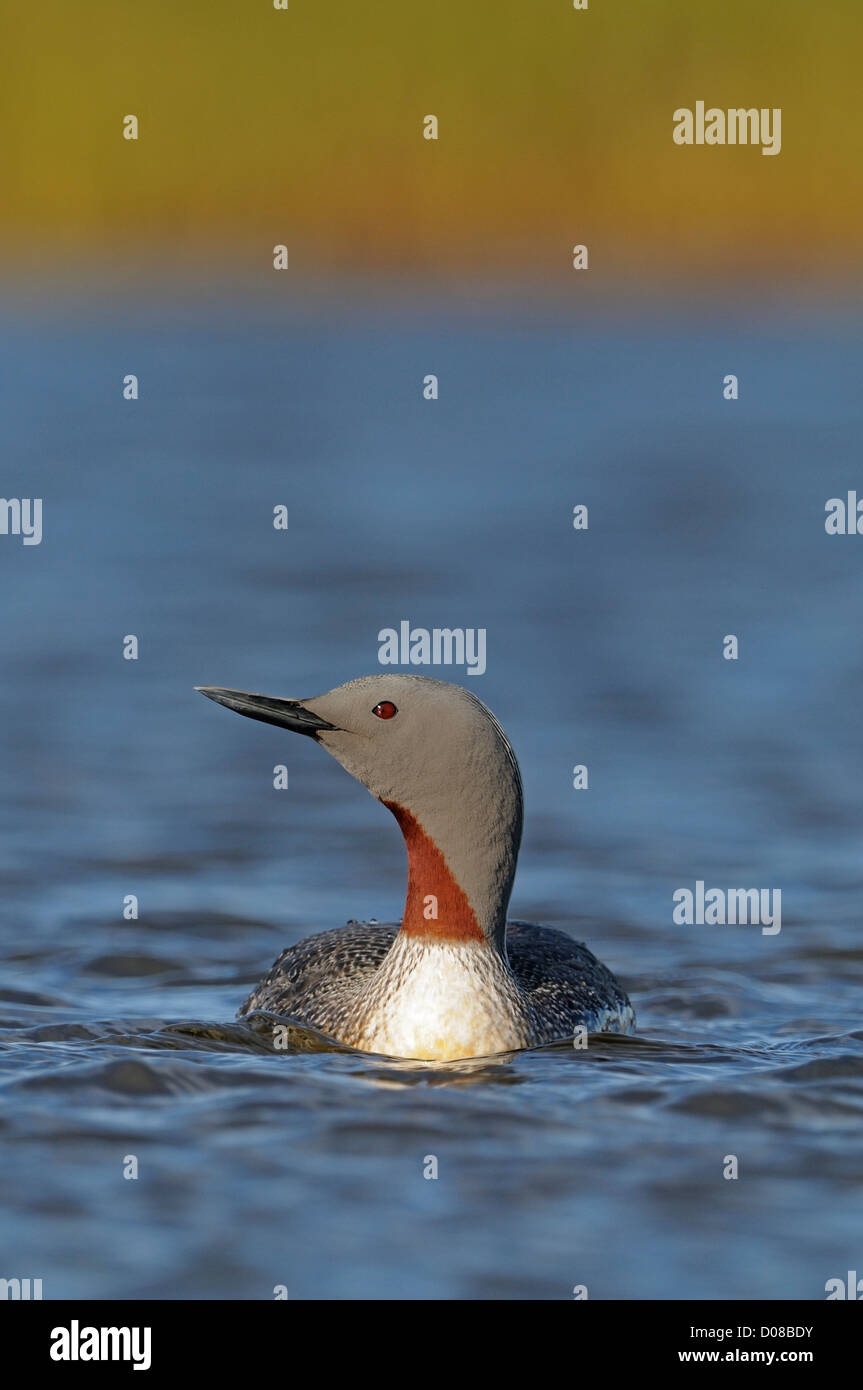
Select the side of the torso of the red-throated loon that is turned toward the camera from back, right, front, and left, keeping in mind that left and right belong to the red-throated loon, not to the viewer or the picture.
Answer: front
